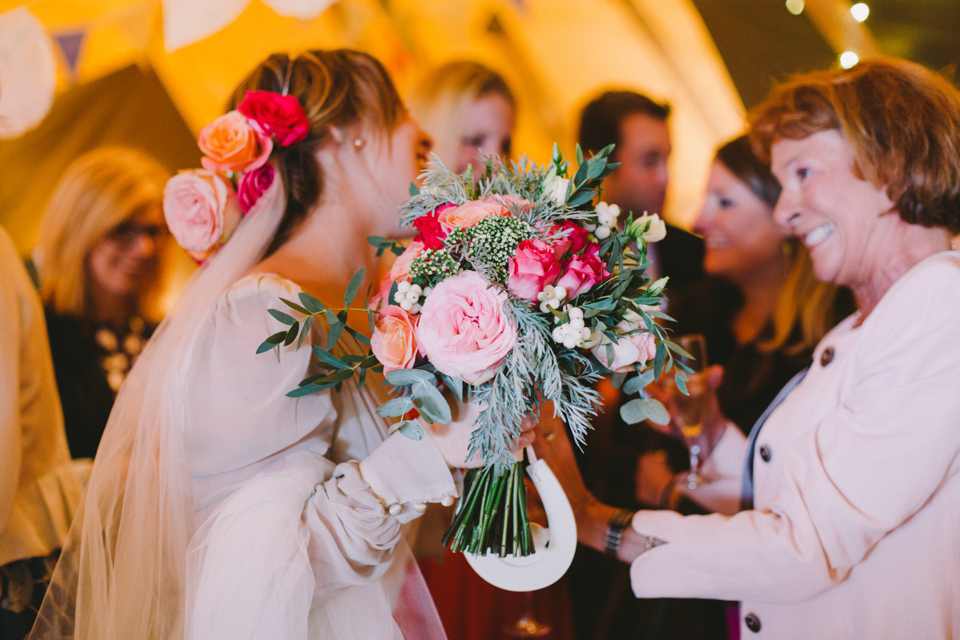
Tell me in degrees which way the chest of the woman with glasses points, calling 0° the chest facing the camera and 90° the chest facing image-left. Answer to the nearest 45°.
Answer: approximately 315°

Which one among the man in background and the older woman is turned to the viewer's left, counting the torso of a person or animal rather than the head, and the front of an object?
the older woman

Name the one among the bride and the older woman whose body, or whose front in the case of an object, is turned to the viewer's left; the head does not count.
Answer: the older woman

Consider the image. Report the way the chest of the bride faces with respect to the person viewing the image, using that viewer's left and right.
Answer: facing to the right of the viewer

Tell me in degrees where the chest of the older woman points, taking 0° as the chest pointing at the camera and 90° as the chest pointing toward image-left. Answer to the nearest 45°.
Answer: approximately 90°

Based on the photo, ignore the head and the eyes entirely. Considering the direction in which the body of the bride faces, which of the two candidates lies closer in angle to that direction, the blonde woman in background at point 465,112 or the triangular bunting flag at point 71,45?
the blonde woman in background

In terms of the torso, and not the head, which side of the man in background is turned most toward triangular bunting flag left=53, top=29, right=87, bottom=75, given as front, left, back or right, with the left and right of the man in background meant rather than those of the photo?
right

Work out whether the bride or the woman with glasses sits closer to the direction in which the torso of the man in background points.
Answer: the bride

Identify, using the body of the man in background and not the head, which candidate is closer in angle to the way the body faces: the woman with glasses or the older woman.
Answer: the older woman
